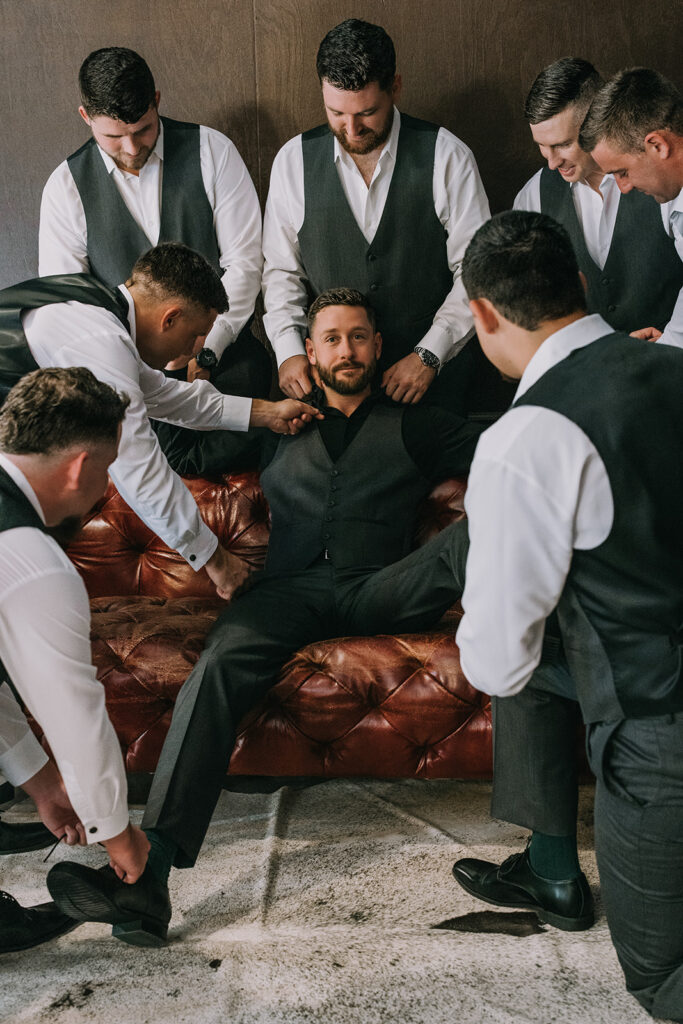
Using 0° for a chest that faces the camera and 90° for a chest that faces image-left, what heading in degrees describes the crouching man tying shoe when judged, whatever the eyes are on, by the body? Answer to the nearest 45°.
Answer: approximately 270°

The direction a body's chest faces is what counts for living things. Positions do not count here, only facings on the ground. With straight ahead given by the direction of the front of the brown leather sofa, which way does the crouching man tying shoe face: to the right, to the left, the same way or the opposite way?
to the left

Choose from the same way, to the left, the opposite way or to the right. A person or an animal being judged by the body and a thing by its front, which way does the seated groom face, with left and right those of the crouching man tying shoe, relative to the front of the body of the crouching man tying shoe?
to the right

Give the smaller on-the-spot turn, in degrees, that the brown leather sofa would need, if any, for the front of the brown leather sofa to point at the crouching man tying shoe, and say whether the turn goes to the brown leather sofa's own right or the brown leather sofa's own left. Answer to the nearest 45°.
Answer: approximately 45° to the brown leather sofa's own right

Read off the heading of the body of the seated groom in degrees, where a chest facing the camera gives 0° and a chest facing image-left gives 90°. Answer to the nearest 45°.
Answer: approximately 0°

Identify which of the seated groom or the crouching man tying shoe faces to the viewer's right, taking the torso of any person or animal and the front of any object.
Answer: the crouching man tying shoe

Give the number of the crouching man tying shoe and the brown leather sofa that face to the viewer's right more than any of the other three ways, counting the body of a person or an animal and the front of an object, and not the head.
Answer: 1
